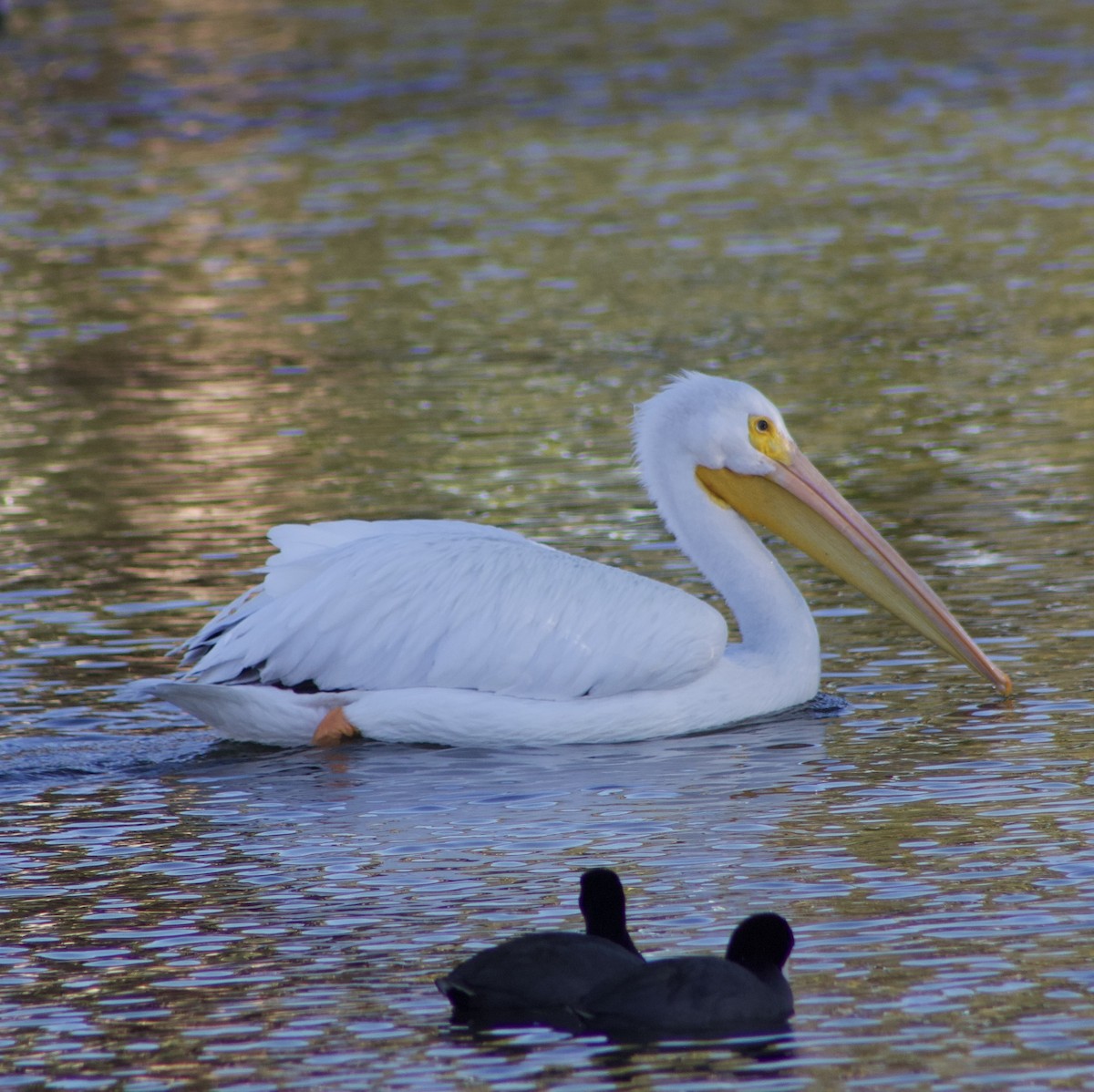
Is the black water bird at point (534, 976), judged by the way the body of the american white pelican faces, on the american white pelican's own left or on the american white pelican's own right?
on the american white pelican's own right

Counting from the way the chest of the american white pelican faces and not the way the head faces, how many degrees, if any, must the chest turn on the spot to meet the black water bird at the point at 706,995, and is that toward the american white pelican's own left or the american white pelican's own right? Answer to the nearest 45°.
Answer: approximately 90° to the american white pelican's own right

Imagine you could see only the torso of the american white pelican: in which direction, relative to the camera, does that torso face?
to the viewer's right
